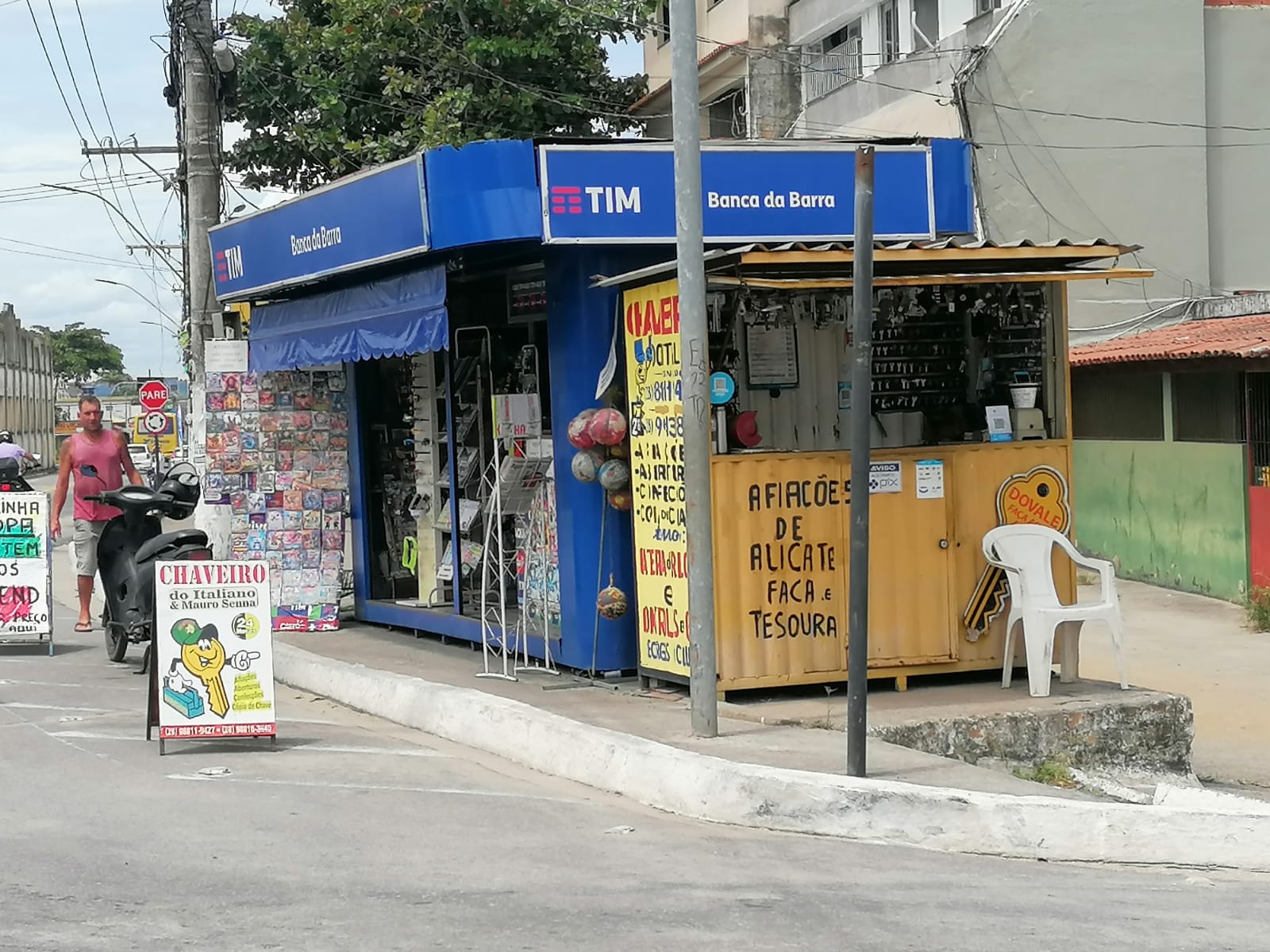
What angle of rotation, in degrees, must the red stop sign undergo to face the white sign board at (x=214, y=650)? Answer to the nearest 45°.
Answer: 0° — it already faces it

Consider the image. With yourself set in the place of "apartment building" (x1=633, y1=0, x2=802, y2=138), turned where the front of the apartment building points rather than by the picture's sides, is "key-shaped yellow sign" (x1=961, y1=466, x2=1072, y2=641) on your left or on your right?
on your left

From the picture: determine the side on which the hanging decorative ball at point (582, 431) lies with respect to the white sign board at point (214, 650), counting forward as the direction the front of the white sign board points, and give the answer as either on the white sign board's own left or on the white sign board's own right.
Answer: on the white sign board's own left

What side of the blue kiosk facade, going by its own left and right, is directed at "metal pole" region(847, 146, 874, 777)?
left
